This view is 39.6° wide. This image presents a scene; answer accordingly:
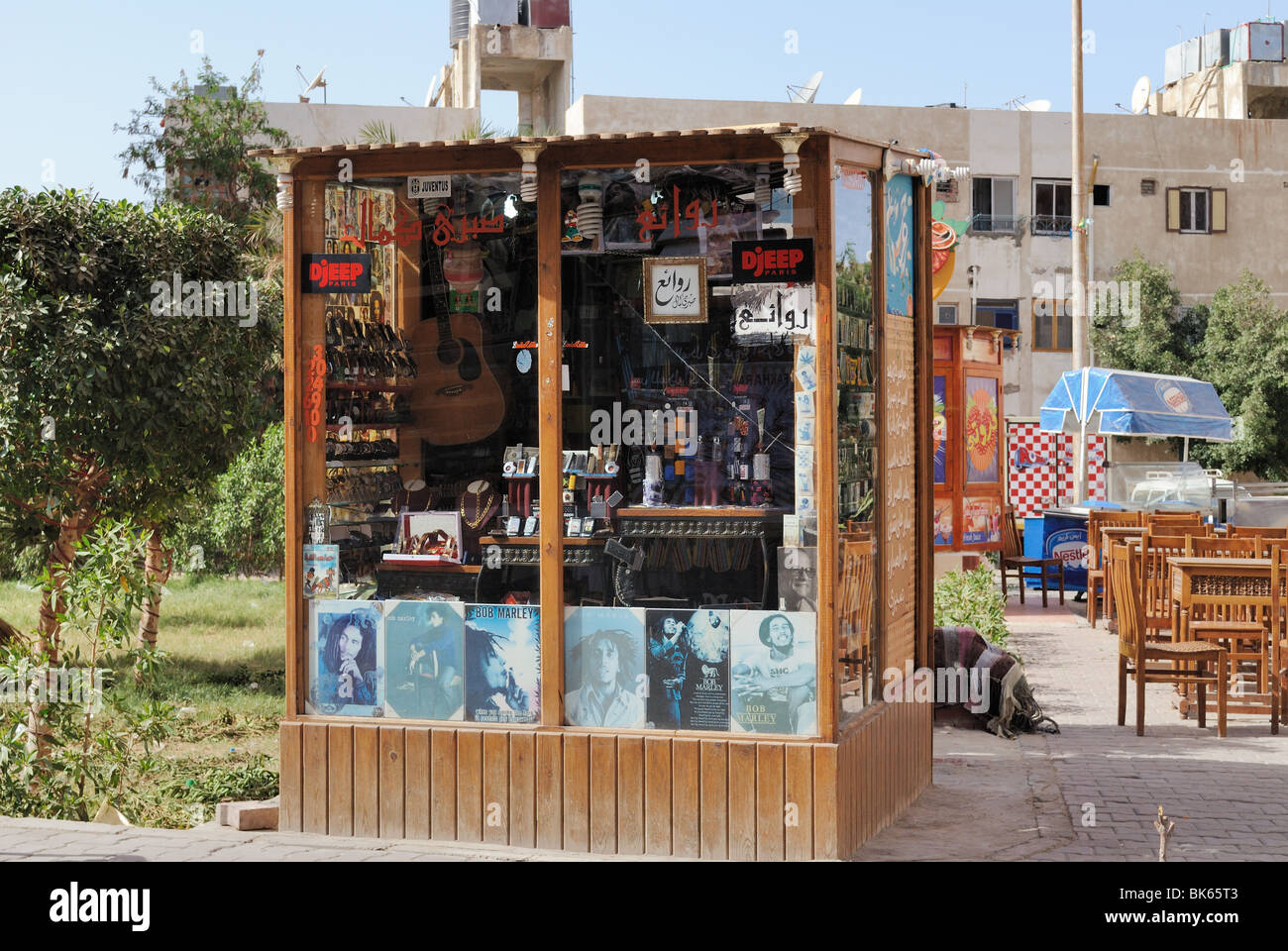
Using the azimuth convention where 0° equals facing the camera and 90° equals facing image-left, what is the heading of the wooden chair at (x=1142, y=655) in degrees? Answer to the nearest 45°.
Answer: approximately 270°

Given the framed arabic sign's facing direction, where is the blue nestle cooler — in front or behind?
behind

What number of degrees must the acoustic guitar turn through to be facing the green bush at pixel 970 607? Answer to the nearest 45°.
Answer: approximately 135° to its left
